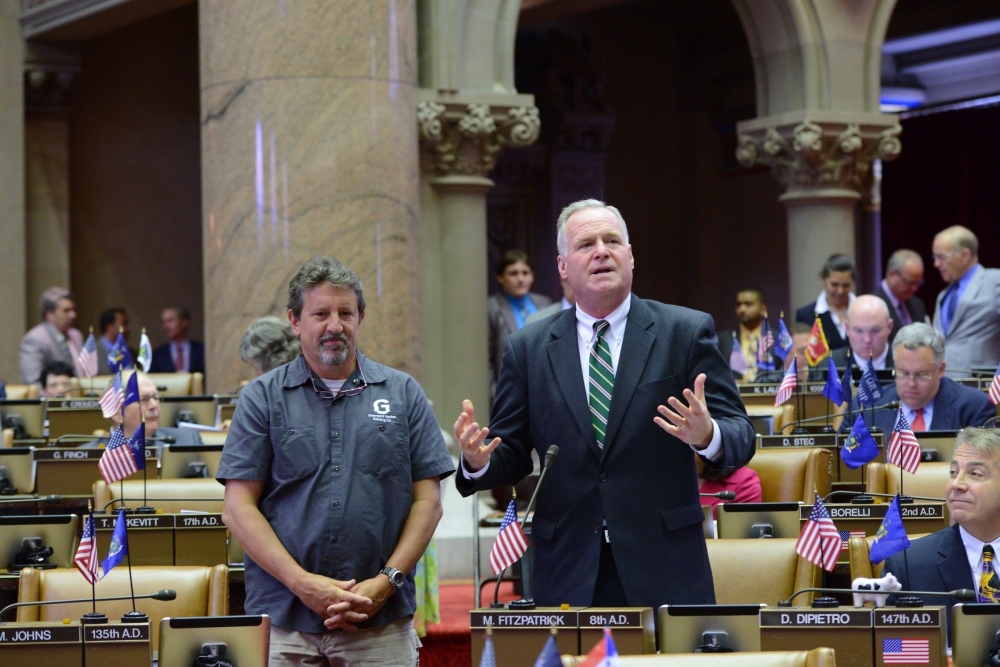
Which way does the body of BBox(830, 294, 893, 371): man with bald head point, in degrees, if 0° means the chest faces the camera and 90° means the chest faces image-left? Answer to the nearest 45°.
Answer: approximately 0°

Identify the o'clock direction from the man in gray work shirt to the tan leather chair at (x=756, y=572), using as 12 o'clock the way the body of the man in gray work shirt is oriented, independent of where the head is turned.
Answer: The tan leather chair is roughly at 8 o'clock from the man in gray work shirt.

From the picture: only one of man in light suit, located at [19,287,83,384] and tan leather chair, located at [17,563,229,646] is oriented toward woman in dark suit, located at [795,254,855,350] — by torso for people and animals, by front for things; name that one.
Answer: the man in light suit

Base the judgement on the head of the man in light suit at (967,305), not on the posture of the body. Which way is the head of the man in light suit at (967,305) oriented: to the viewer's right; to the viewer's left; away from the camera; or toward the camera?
to the viewer's left

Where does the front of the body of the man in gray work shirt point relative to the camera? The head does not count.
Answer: toward the camera

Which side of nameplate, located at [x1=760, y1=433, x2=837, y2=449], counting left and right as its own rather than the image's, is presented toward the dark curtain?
back

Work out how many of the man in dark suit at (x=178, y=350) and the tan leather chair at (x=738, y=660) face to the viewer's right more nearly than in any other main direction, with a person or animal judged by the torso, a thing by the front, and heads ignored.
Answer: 0

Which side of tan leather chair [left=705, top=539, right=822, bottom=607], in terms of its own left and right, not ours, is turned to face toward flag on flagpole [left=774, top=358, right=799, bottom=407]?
back

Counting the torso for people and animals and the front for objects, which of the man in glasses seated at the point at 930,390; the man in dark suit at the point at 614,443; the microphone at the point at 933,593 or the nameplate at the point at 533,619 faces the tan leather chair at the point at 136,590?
the man in glasses seated

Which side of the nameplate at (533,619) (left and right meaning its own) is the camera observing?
front

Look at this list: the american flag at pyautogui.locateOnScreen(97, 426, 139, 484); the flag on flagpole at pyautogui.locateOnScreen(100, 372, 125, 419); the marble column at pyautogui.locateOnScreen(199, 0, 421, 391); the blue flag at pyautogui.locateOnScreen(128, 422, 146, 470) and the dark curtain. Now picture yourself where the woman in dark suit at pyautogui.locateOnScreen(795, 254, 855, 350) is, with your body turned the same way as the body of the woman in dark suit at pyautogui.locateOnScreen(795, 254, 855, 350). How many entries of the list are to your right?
4
